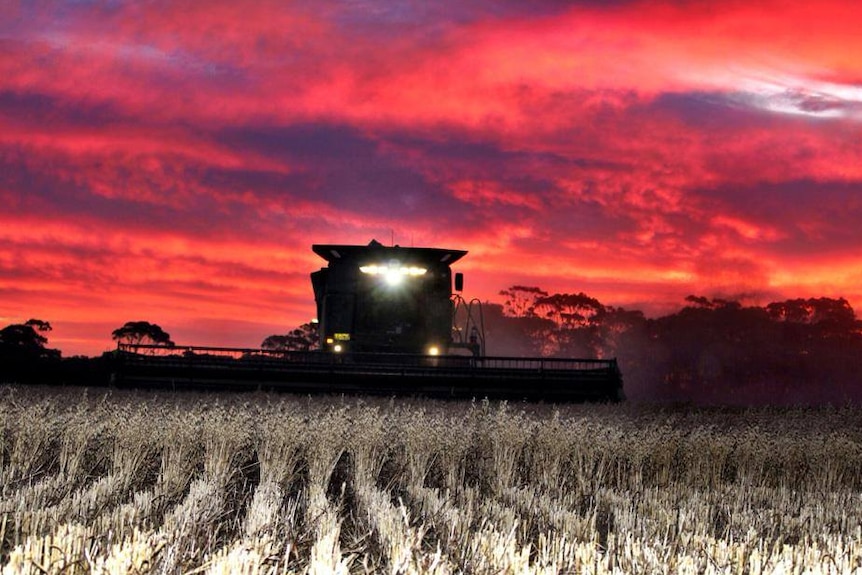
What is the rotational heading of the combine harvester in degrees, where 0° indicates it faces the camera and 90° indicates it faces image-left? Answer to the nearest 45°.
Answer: approximately 0°
